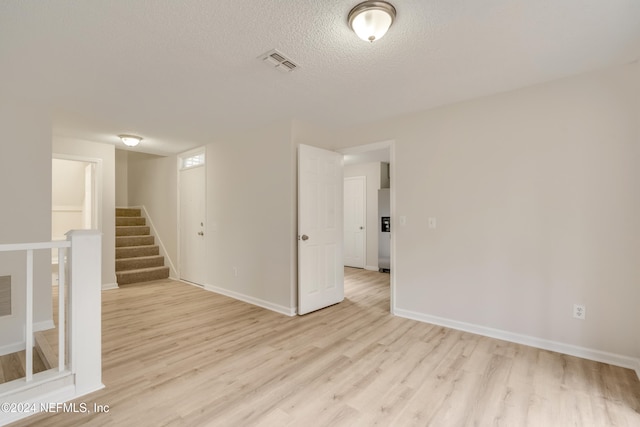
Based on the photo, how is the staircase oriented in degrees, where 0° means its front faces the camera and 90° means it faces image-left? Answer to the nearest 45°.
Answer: approximately 0°

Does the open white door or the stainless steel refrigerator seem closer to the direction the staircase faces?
the open white door

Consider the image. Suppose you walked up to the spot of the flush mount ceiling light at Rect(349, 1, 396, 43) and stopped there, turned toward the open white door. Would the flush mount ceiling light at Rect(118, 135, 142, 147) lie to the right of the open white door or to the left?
left

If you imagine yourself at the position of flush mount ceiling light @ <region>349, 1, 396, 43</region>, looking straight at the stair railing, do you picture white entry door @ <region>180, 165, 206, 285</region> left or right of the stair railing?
right

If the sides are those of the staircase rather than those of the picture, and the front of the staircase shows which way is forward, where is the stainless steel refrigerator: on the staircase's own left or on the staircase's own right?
on the staircase's own left

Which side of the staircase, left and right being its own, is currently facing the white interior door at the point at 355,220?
left
